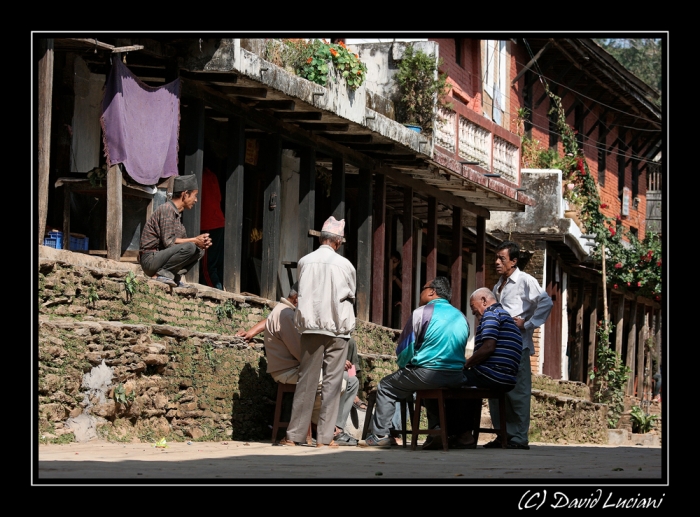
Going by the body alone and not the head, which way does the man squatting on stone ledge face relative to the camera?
to the viewer's right

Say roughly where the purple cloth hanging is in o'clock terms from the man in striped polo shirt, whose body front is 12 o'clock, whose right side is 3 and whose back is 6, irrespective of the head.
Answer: The purple cloth hanging is roughly at 1 o'clock from the man in striped polo shirt.

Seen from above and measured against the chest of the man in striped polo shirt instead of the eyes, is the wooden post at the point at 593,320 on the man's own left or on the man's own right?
on the man's own right

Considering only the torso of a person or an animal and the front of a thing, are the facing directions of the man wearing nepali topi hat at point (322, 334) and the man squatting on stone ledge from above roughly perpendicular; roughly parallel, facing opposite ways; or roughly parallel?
roughly perpendicular

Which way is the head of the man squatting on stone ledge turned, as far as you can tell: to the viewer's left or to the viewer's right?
to the viewer's right

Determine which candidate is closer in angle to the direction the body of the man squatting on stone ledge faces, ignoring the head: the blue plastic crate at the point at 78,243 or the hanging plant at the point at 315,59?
the hanging plant

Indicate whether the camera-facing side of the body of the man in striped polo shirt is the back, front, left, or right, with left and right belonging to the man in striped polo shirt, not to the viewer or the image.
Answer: left

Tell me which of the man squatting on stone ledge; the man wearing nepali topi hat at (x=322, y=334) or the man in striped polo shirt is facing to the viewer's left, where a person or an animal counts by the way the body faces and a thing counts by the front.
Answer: the man in striped polo shirt

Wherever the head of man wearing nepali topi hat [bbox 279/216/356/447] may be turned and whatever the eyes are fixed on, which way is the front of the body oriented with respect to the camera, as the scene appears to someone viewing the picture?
away from the camera

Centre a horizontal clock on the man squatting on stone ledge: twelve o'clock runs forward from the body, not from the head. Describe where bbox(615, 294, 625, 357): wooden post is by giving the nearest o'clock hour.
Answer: The wooden post is roughly at 10 o'clock from the man squatting on stone ledge.

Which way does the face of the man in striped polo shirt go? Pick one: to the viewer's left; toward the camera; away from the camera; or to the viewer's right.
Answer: to the viewer's left
